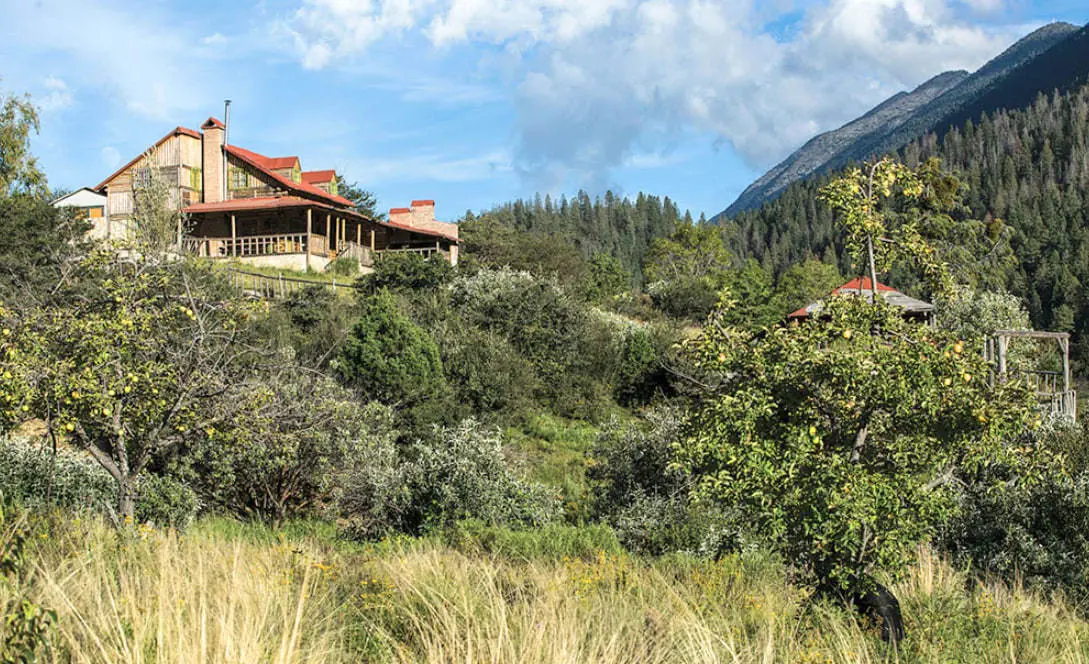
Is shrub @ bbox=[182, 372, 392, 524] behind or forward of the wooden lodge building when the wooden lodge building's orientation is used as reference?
forward

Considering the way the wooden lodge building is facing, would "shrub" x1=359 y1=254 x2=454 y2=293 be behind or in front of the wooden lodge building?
in front

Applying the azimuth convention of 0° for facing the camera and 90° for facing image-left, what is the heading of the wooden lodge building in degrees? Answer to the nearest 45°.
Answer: approximately 315°

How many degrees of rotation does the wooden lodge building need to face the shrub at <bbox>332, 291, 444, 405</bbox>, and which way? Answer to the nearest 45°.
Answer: approximately 45° to its right

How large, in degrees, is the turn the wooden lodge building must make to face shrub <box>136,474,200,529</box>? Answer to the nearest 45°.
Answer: approximately 45° to its right

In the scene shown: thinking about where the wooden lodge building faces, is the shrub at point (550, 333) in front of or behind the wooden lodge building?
in front

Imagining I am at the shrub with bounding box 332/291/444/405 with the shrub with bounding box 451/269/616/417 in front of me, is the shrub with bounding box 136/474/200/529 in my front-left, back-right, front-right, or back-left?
back-right
